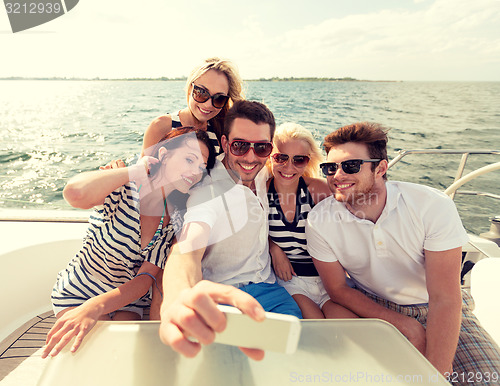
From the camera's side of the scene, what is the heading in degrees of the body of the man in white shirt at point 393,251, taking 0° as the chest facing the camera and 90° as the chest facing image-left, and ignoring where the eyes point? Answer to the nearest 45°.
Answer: approximately 45°

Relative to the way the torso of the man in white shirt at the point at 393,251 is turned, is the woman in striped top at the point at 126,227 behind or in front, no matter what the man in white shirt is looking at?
in front

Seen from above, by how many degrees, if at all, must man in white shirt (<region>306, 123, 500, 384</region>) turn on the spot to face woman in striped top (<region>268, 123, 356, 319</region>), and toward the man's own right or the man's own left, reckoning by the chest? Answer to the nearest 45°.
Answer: approximately 45° to the man's own right

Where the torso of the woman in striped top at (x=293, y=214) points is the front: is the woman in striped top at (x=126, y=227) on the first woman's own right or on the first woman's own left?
on the first woman's own right

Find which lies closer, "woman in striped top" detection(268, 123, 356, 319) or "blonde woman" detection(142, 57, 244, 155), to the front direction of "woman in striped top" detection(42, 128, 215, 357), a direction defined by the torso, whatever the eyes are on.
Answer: the woman in striped top

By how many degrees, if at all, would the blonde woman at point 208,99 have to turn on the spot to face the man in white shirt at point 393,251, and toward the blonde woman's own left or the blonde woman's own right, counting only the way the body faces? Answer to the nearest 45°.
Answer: approximately 45° to the blonde woman's own left

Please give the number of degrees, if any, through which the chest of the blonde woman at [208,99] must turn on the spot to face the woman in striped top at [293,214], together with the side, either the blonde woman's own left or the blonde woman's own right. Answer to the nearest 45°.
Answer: approximately 45° to the blonde woman's own left

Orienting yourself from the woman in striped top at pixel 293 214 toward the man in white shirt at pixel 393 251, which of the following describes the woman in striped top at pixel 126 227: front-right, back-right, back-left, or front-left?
back-right

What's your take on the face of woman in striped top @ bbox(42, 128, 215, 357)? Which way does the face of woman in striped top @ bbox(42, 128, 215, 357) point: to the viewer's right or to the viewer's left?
to the viewer's right

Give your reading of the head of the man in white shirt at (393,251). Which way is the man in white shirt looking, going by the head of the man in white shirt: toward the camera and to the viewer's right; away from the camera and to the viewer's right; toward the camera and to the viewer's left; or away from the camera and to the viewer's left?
toward the camera and to the viewer's left

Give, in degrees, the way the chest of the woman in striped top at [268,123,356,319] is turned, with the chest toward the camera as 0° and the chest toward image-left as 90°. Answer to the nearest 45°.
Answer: approximately 0°

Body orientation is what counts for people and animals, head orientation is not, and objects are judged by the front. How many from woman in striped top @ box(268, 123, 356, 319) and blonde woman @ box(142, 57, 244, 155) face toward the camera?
2
